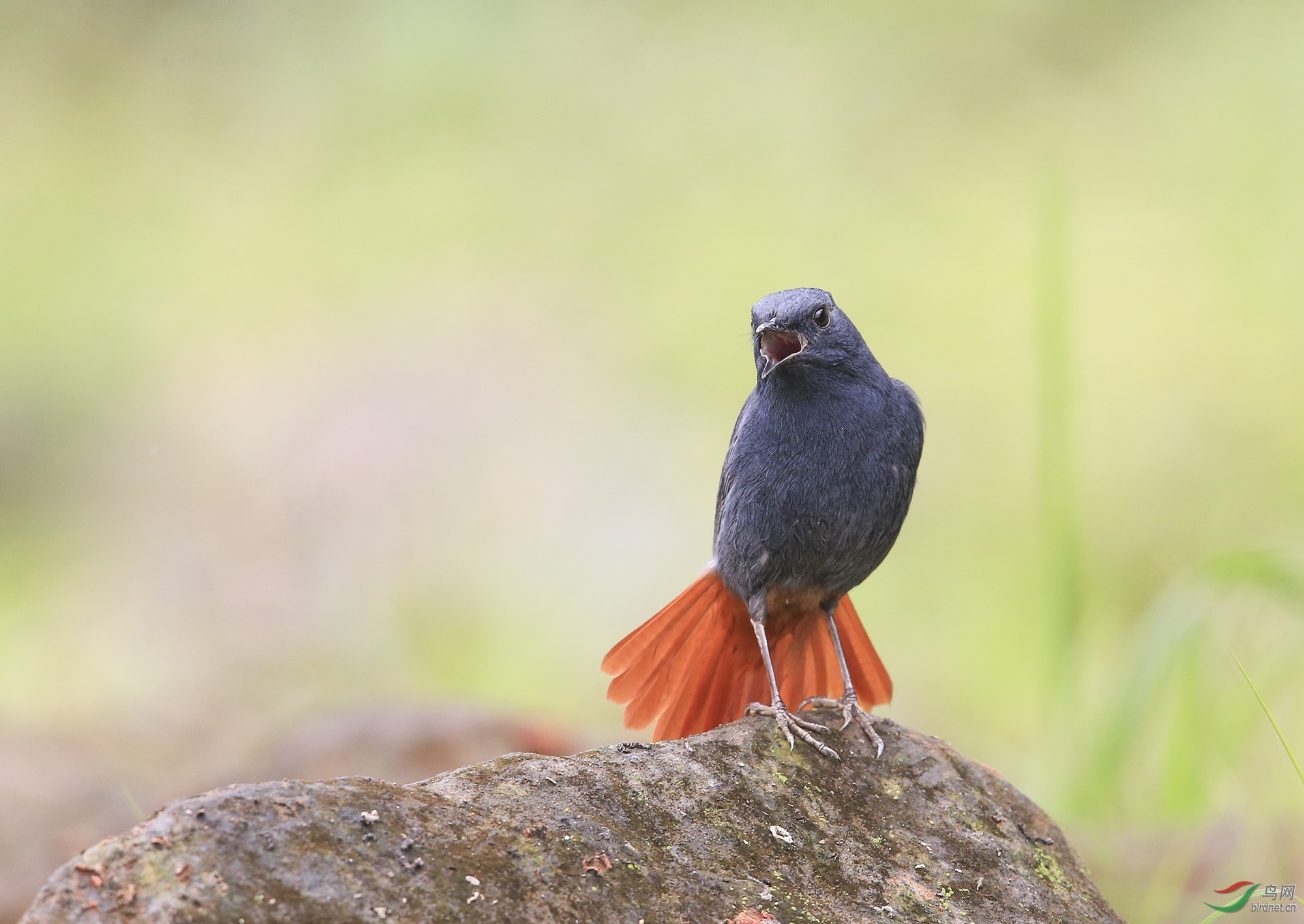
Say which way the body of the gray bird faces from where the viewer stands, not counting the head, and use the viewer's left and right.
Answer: facing the viewer
